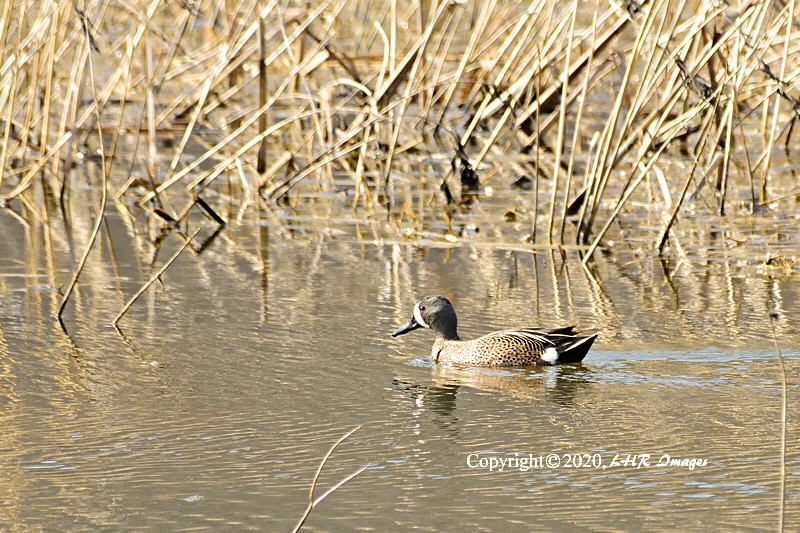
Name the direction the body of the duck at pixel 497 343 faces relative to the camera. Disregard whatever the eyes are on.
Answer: to the viewer's left
